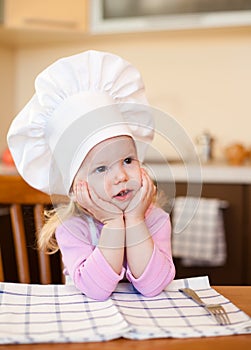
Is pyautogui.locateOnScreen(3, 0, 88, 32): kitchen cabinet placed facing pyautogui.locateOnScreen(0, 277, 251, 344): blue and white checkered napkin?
yes

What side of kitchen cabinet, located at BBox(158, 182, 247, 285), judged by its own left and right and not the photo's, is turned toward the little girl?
front

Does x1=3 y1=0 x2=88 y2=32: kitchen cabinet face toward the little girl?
yes

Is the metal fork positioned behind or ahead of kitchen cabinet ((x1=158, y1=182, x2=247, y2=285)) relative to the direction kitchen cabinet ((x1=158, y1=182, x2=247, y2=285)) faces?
ahead

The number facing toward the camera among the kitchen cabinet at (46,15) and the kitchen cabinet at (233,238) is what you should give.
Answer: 2

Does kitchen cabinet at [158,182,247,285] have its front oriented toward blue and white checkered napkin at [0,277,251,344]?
yes

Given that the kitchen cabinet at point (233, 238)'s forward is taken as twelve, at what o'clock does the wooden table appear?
The wooden table is roughly at 12 o'clock from the kitchen cabinet.

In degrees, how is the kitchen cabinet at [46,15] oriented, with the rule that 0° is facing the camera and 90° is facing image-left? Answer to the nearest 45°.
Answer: approximately 0°

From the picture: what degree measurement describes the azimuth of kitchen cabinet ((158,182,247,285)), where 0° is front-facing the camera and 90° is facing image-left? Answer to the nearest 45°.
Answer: approximately 0°

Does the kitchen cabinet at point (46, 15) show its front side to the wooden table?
yes
